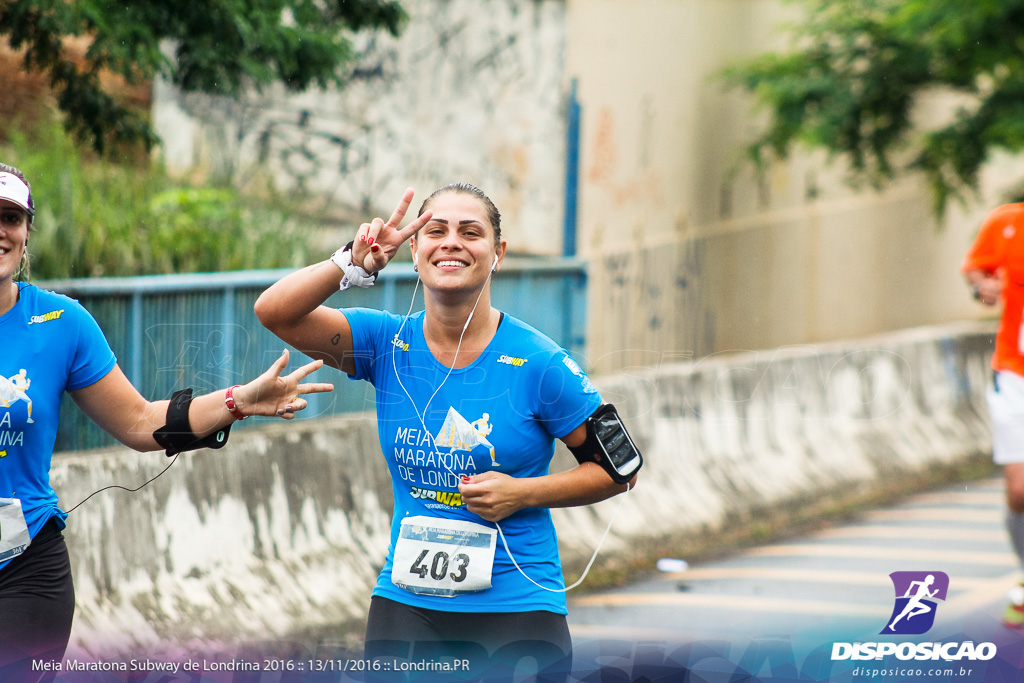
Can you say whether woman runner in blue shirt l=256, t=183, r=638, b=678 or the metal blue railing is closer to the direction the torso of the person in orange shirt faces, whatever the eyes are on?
the woman runner in blue shirt

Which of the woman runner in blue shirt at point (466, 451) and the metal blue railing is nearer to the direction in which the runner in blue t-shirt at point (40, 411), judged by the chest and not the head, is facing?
the woman runner in blue shirt

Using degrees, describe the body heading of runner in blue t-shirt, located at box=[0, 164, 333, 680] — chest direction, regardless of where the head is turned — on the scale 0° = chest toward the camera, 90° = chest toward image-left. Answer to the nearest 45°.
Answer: approximately 0°

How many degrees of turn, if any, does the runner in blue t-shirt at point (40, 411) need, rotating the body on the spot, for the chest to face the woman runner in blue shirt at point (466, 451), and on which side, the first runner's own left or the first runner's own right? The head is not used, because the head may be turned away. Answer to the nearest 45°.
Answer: approximately 90° to the first runner's own left

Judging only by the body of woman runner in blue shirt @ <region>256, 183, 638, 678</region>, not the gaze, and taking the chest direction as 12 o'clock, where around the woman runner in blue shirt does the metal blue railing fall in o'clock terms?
The metal blue railing is roughly at 5 o'clock from the woman runner in blue shirt.

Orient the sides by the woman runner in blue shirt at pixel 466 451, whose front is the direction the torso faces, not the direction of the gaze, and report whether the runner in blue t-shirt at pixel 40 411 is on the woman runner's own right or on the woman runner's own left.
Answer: on the woman runner's own right

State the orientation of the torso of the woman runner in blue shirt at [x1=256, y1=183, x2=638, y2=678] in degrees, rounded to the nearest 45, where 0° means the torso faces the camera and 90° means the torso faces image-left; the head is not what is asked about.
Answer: approximately 0°
